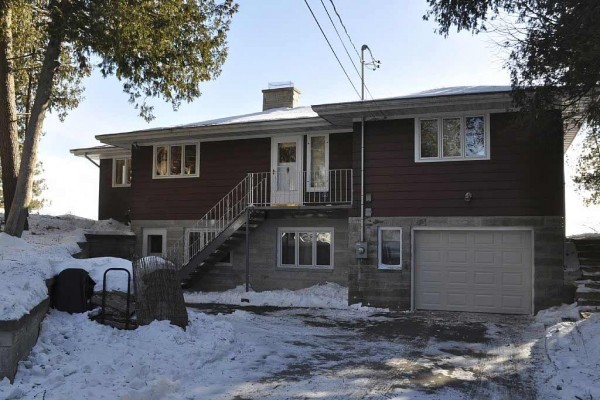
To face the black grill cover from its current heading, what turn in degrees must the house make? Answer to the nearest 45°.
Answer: approximately 45° to its right

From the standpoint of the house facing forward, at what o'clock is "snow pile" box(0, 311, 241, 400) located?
The snow pile is roughly at 1 o'clock from the house.

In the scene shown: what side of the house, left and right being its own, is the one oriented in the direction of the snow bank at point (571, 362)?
front

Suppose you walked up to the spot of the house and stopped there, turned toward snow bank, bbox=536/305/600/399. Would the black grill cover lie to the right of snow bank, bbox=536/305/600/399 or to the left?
right

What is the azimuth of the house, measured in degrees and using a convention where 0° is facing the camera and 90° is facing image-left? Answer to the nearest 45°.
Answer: approximately 0°

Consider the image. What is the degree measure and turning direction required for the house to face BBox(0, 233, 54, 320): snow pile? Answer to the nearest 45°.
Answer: approximately 45° to its right
